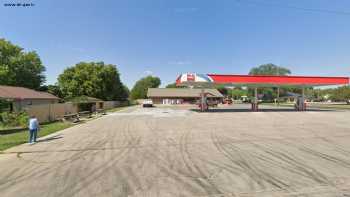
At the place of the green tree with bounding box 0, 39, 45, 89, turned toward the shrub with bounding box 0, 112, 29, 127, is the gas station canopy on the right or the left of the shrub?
left

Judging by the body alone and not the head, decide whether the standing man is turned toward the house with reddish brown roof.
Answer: yes

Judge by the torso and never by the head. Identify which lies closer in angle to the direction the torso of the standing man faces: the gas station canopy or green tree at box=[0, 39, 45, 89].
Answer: the green tree

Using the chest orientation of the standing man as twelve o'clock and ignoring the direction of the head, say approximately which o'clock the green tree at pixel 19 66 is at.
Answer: The green tree is roughly at 12 o'clock from the standing man.

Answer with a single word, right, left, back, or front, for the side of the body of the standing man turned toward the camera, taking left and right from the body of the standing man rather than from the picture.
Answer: back
